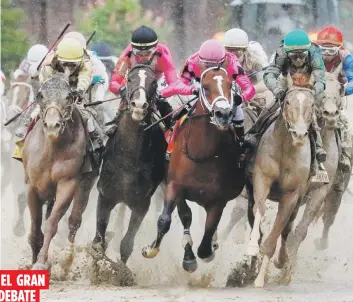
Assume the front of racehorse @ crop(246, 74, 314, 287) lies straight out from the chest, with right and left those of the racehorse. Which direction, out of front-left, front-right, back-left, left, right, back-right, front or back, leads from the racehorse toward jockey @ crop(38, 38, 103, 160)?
right

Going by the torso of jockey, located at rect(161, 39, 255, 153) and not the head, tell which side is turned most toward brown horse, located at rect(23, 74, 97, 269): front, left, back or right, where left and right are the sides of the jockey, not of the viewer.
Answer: right

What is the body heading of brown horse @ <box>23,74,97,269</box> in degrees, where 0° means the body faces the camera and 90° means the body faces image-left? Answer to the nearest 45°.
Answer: approximately 0°
